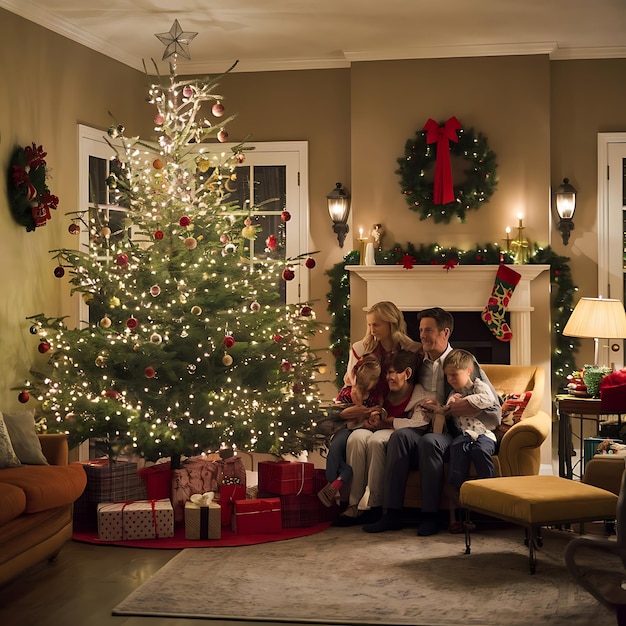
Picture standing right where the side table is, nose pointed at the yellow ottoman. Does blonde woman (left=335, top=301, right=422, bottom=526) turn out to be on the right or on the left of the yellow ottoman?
right

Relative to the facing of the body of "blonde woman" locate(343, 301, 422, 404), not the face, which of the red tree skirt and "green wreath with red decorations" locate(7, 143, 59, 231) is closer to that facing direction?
the red tree skirt

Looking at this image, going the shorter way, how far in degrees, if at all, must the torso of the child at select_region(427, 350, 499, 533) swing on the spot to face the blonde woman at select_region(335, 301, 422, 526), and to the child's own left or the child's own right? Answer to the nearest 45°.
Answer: approximately 45° to the child's own right

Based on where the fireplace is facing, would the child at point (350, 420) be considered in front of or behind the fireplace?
in front

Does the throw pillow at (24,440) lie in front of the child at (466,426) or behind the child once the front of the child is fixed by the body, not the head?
in front

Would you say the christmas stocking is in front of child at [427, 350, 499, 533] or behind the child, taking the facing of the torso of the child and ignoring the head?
behind

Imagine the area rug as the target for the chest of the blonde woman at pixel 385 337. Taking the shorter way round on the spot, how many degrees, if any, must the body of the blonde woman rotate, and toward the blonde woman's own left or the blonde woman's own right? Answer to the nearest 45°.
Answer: approximately 45° to the blonde woman's own left

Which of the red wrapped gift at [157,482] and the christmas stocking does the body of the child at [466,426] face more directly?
the red wrapped gift

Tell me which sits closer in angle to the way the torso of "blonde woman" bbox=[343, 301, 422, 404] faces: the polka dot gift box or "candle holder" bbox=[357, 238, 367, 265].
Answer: the polka dot gift box

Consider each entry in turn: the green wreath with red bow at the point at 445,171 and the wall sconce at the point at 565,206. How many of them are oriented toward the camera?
2

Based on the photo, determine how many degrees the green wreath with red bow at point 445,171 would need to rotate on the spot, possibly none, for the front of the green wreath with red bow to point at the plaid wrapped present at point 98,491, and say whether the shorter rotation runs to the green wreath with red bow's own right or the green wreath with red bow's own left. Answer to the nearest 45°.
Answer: approximately 45° to the green wreath with red bow's own right

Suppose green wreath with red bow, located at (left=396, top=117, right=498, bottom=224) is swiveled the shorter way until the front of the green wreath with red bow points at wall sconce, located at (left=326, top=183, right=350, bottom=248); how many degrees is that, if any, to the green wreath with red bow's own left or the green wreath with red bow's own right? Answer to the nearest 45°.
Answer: approximately 90° to the green wreath with red bow's own right

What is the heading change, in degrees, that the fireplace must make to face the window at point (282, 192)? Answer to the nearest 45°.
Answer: approximately 90° to its right

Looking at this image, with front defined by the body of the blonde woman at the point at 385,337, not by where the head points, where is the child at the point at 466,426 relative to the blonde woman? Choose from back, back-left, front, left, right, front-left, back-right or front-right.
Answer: left
